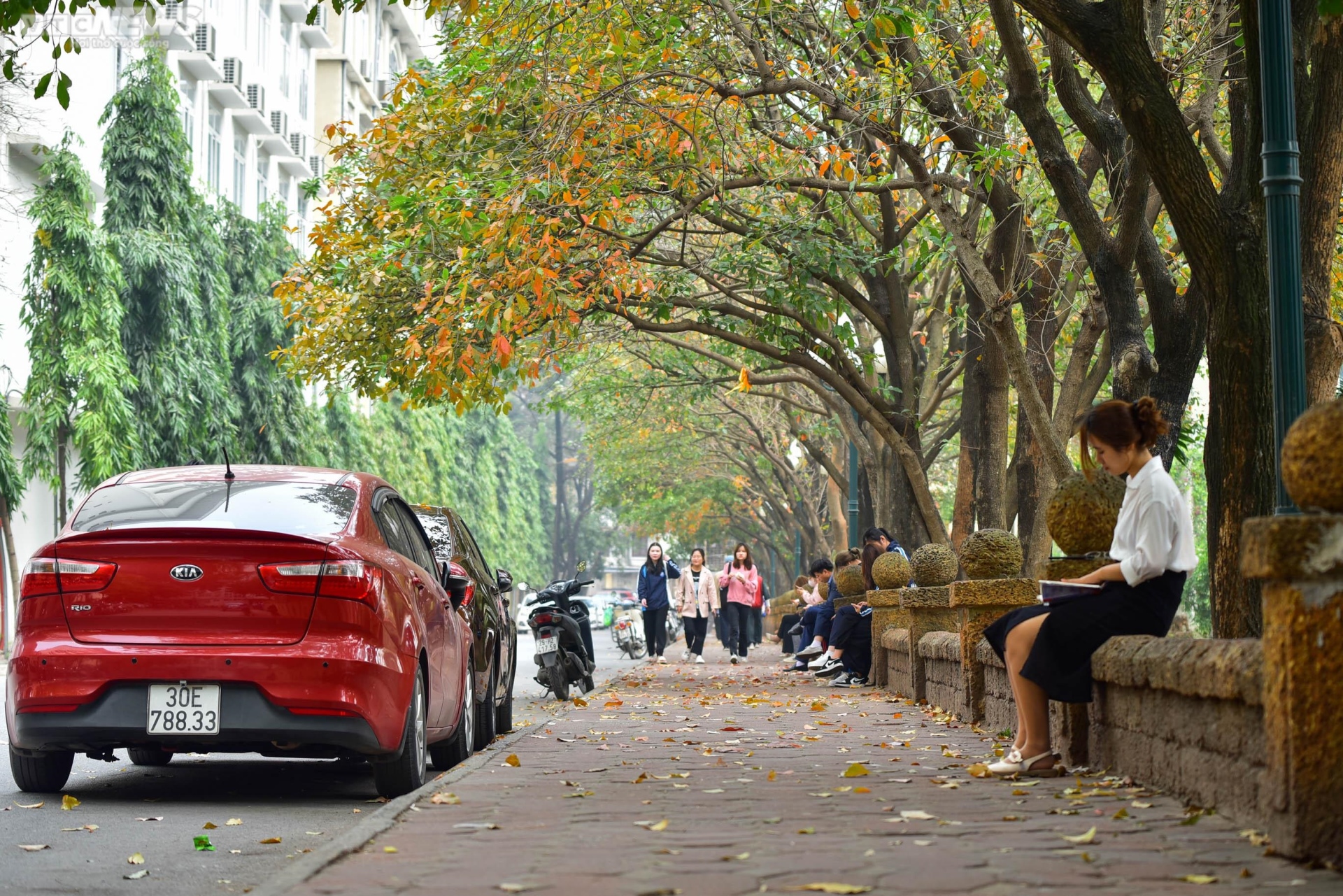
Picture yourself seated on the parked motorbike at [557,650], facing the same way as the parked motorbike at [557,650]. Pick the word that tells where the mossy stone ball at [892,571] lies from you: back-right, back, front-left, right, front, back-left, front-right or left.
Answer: front-right

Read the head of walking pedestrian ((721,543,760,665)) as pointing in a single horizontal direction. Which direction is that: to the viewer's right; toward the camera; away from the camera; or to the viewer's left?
toward the camera

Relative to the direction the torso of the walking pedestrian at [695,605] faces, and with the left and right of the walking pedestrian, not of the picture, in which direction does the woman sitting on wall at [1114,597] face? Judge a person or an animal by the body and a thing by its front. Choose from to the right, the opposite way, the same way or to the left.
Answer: to the right

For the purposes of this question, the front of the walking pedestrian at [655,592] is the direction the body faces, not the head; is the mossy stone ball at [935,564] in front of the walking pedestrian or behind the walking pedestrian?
in front

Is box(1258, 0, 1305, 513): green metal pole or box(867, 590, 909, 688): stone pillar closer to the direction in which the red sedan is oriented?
the stone pillar

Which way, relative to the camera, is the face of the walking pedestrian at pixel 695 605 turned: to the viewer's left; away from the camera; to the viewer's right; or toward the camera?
toward the camera

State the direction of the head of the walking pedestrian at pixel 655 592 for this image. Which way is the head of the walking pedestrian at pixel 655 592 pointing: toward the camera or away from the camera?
toward the camera

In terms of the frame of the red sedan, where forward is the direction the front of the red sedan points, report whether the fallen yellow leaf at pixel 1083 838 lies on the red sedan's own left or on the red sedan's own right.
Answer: on the red sedan's own right

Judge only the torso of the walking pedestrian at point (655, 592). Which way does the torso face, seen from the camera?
toward the camera

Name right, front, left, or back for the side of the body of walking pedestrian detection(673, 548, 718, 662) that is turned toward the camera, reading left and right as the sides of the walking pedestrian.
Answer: front

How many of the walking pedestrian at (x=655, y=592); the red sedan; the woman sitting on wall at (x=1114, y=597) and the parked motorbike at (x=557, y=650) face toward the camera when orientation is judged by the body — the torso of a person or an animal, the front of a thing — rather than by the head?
1

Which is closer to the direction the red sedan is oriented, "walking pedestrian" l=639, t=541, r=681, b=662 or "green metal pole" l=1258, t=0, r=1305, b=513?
the walking pedestrian

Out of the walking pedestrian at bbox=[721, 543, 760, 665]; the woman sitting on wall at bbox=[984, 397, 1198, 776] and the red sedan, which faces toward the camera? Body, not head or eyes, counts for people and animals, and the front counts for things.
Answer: the walking pedestrian

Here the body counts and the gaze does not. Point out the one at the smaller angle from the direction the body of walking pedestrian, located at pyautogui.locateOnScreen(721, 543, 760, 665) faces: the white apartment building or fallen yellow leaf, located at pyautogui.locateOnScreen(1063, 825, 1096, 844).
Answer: the fallen yellow leaf

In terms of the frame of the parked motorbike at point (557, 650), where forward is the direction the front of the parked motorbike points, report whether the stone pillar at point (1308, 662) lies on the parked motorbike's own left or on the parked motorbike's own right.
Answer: on the parked motorbike's own right

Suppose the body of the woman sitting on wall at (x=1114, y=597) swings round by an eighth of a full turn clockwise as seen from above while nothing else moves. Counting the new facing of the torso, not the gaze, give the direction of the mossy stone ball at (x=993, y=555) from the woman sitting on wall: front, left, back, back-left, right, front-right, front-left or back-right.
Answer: front-right

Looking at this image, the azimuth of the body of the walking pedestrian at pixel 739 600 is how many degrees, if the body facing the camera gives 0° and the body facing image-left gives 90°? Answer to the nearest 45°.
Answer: approximately 0°

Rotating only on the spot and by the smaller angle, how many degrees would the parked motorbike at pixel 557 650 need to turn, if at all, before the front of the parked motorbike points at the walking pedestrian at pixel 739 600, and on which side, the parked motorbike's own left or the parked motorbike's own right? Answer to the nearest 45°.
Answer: approximately 45° to the parked motorbike's own left

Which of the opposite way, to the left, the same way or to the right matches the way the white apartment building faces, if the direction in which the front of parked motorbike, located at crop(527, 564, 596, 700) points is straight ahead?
to the right

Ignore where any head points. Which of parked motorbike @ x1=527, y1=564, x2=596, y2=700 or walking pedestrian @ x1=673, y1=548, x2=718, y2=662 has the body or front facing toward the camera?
the walking pedestrian
